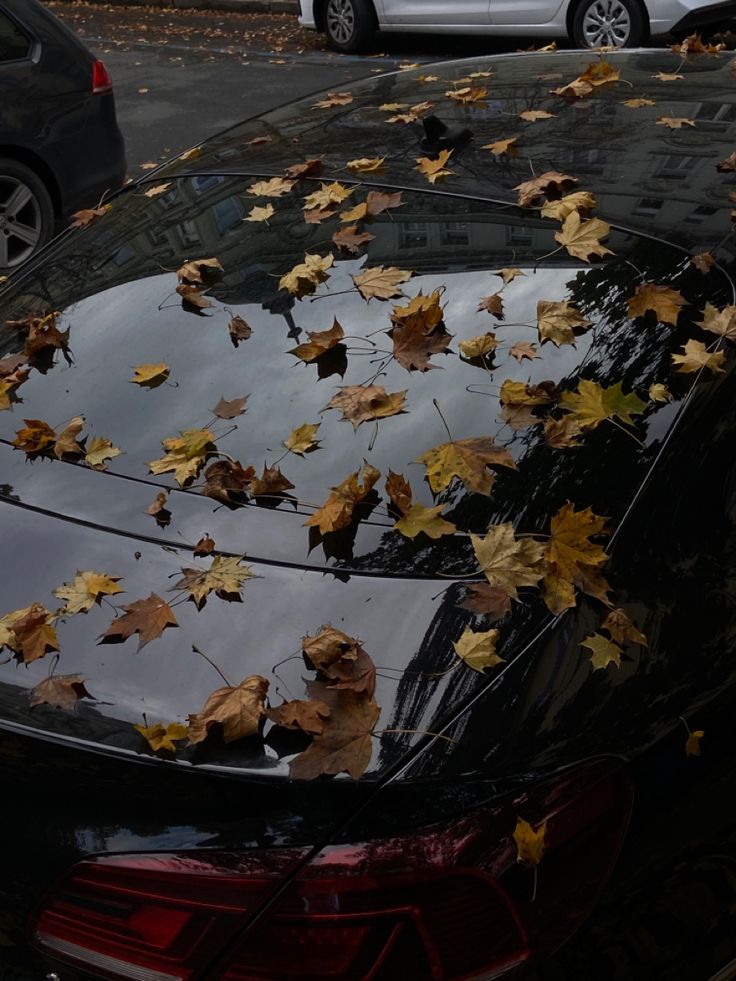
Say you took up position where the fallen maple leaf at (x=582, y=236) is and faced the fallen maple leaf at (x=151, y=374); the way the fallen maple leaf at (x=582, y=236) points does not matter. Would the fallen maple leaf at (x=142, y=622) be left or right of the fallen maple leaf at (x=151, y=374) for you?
left

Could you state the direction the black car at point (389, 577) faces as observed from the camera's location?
facing away from the viewer and to the right of the viewer

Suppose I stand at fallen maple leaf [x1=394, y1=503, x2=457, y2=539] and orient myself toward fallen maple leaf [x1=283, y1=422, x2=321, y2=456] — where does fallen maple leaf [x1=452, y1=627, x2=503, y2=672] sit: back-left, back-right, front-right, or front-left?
back-left

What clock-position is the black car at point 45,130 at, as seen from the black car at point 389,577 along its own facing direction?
the black car at point 45,130 is roughly at 10 o'clock from the black car at point 389,577.

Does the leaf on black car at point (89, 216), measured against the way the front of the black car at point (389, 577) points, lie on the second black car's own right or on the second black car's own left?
on the second black car's own left

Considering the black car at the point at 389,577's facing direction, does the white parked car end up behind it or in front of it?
in front

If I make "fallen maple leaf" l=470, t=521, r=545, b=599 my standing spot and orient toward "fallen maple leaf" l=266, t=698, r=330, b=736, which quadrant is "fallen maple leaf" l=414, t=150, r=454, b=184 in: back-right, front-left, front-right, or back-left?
back-right
